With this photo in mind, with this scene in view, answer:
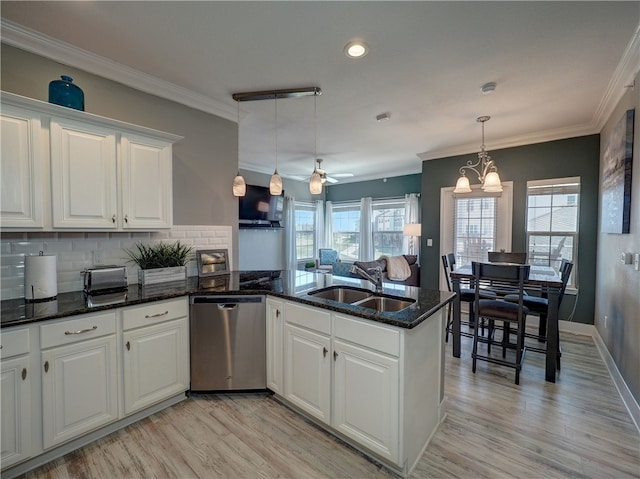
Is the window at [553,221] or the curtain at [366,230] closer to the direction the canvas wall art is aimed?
the curtain

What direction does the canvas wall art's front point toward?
to the viewer's left

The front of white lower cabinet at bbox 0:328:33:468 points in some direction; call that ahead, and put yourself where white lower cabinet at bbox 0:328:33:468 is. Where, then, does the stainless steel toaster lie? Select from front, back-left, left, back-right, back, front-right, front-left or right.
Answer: left

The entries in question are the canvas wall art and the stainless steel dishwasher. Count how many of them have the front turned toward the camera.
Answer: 1

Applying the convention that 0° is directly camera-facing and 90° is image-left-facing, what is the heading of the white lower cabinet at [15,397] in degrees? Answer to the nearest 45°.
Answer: approximately 315°

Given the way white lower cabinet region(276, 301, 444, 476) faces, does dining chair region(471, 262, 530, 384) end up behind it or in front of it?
behind

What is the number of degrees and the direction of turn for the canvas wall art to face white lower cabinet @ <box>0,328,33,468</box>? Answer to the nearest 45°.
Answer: approximately 45° to its left

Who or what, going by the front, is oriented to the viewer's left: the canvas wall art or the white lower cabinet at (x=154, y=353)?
the canvas wall art

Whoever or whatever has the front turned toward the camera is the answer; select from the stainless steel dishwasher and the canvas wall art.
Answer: the stainless steel dishwasher

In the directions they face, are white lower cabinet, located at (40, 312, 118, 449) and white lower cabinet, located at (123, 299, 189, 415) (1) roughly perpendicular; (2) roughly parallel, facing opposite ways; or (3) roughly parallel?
roughly parallel

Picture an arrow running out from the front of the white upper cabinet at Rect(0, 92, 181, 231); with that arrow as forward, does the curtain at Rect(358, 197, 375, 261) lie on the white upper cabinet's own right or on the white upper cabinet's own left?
on the white upper cabinet's own left

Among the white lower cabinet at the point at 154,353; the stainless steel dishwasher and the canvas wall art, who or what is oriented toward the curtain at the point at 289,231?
the canvas wall art

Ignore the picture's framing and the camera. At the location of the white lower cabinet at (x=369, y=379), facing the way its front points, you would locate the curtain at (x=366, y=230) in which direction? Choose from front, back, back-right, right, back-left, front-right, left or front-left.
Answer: back-right

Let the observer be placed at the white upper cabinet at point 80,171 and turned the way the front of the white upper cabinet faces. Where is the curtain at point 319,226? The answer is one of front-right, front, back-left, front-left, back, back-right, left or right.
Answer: left

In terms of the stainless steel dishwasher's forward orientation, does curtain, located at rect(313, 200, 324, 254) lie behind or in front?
behind

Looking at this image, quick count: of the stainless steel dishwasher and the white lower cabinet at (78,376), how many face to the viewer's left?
0
